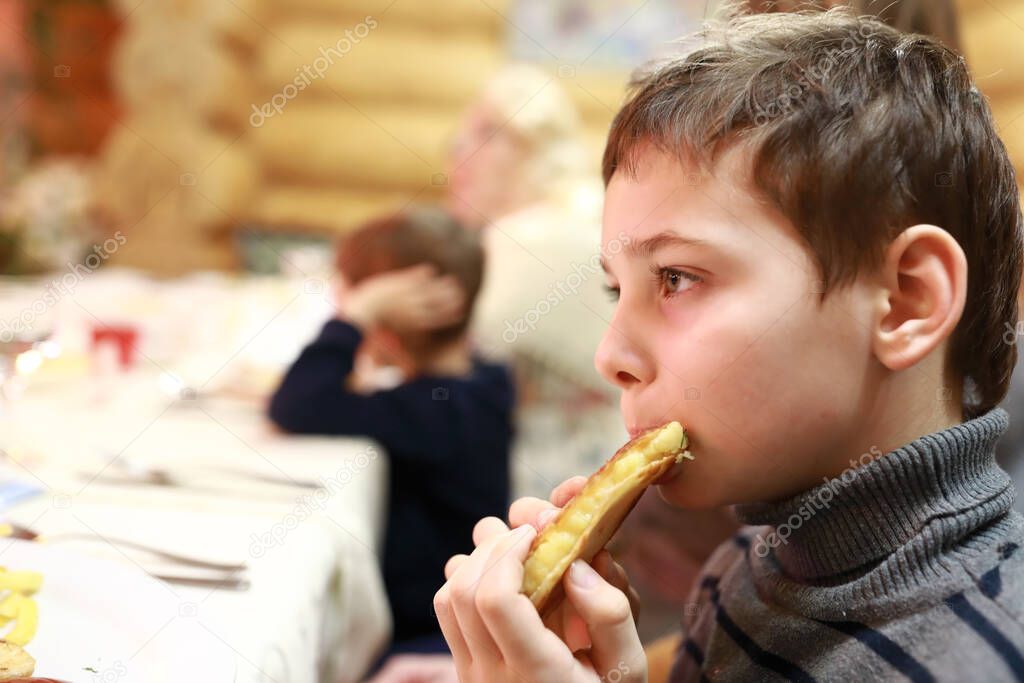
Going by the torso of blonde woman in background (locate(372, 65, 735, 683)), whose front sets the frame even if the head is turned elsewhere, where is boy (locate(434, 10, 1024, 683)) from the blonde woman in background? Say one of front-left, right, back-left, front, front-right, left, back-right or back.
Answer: left

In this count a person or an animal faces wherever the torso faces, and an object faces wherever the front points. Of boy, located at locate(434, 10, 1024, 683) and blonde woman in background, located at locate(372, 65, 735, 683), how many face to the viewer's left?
2

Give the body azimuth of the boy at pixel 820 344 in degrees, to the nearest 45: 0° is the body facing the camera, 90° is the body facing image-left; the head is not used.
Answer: approximately 90°

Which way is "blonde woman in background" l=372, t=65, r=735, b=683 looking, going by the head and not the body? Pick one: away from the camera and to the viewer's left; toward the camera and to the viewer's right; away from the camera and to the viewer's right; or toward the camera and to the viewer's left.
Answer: toward the camera and to the viewer's left

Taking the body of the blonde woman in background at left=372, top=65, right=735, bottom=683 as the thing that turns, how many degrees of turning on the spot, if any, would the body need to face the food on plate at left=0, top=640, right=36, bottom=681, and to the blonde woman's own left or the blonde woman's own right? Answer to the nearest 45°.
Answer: approximately 90° to the blonde woman's own left

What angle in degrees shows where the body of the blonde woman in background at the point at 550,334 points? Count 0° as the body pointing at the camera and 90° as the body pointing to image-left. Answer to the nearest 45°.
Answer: approximately 90°

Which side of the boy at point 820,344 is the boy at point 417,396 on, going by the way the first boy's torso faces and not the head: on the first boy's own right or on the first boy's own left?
on the first boy's own right

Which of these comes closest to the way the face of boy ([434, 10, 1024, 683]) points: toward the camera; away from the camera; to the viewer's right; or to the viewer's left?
to the viewer's left

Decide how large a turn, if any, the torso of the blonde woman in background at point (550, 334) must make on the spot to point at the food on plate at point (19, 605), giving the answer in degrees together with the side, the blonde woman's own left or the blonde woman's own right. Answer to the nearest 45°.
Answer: approximately 90° to the blonde woman's own left
